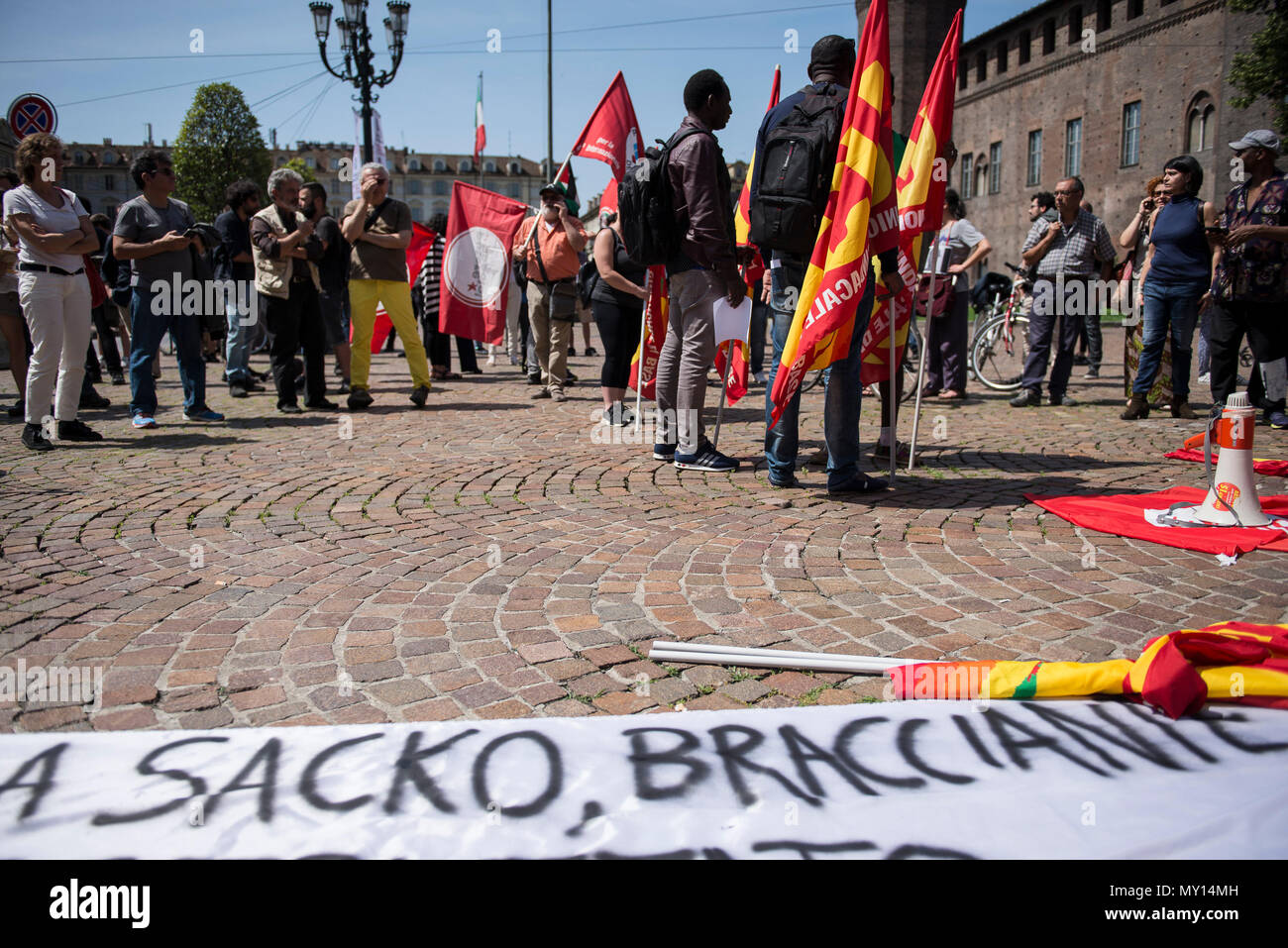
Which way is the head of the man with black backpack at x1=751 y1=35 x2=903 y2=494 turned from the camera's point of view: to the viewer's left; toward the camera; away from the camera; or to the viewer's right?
away from the camera

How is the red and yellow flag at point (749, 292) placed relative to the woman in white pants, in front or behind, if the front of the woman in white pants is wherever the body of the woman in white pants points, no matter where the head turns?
in front

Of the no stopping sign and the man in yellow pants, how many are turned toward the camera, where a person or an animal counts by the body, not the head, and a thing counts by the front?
2

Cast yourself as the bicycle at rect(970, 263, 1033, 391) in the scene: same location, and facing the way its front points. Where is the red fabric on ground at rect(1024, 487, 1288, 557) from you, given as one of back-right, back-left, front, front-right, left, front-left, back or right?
front-right
